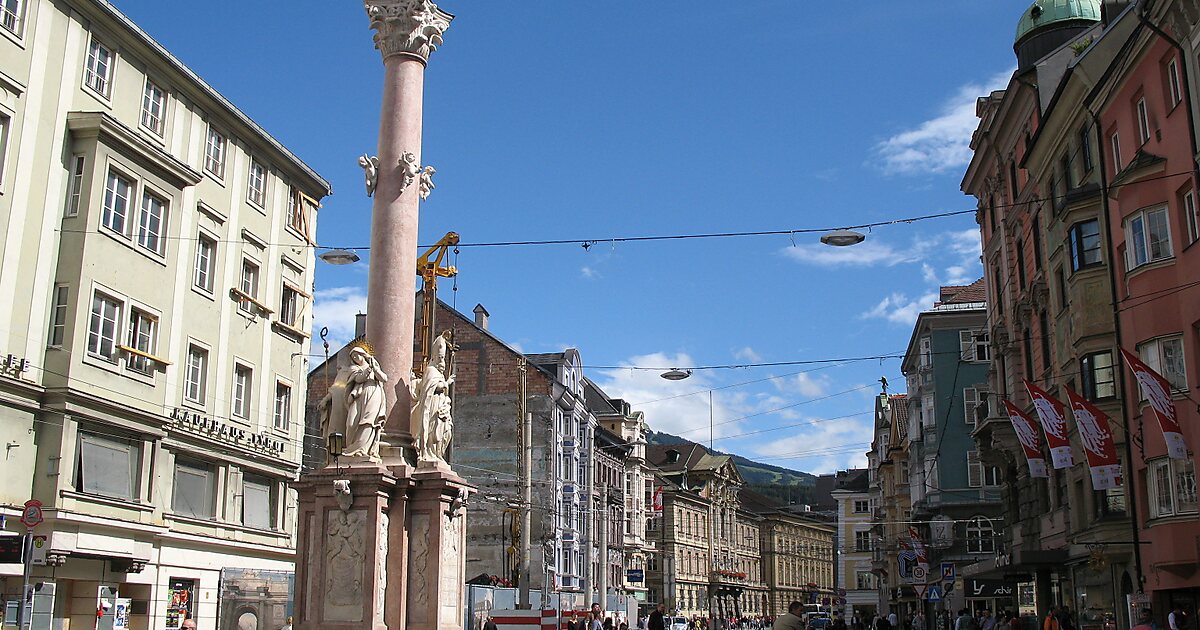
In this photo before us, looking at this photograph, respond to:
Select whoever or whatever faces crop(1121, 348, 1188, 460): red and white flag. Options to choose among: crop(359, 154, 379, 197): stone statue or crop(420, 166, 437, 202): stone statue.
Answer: crop(420, 166, 437, 202): stone statue

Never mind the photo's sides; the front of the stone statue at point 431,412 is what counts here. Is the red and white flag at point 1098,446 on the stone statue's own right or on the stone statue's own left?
on the stone statue's own left

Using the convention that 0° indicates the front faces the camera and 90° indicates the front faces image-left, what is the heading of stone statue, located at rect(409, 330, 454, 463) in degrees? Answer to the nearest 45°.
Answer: approximately 315°

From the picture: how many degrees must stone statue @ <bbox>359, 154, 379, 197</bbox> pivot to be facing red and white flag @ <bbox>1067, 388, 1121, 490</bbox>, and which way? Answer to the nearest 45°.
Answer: approximately 180°

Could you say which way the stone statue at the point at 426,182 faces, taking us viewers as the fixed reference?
facing to the right of the viewer

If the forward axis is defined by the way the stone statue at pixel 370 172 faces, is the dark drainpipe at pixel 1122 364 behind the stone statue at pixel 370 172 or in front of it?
behind

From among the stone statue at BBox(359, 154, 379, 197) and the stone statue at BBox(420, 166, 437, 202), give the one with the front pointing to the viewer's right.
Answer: the stone statue at BBox(420, 166, 437, 202)

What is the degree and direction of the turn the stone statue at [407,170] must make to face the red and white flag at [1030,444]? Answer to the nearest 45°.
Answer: approximately 90° to its left

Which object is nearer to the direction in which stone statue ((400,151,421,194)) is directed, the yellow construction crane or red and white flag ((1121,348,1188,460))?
the red and white flag

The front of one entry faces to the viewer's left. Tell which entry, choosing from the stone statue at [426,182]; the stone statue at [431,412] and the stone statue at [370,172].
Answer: the stone statue at [370,172]

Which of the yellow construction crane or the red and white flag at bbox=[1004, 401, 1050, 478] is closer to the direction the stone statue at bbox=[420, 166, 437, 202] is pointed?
the red and white flag

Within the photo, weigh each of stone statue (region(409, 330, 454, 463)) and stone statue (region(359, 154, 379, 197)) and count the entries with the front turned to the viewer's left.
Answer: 1

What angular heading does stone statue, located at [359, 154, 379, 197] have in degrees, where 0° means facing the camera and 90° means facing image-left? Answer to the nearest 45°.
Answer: approximately 90°
